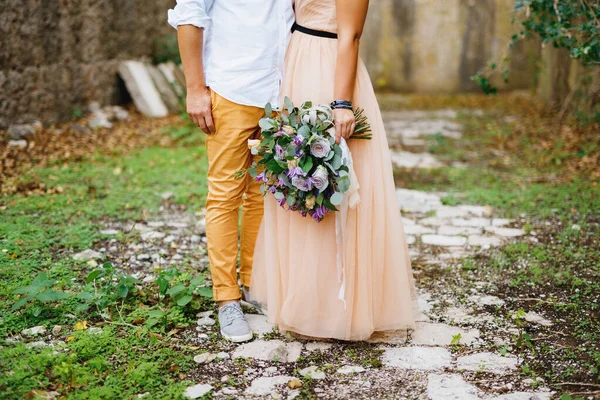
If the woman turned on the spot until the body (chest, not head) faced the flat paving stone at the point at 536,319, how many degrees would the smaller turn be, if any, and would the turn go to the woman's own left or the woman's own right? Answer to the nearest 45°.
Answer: approximately 135° to the woman's own left

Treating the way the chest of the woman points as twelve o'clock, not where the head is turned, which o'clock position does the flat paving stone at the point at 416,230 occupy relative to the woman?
The flat paving stone is roughly at 5 o'clock from the woman.

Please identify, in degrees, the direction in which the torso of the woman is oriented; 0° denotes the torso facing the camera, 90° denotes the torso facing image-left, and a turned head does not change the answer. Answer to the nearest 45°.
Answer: approximately 45°

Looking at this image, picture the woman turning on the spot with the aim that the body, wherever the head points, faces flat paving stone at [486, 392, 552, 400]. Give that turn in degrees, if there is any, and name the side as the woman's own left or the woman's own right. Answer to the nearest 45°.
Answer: approximately 90° to the woman's own left

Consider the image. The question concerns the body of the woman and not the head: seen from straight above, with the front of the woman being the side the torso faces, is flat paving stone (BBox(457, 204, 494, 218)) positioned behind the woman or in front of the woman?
behind
